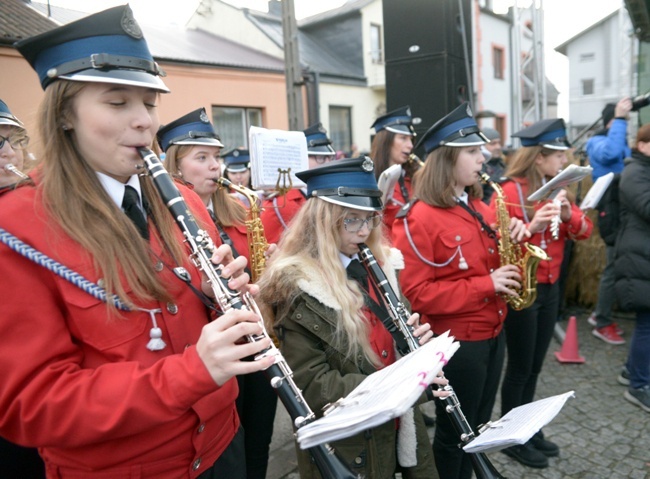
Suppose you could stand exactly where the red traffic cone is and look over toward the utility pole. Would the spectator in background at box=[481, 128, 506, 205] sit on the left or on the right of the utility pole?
right

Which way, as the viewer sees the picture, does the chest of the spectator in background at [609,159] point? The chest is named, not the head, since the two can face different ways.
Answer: to the viewer's right

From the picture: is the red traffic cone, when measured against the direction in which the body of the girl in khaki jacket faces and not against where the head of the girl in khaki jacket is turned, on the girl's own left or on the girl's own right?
on the girl's own left

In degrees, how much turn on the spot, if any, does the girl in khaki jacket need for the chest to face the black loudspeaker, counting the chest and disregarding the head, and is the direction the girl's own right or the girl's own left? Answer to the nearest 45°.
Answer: approximately 135° to the girl's own left

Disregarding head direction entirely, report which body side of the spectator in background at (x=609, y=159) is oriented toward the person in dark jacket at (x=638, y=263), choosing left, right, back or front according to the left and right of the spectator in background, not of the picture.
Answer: right

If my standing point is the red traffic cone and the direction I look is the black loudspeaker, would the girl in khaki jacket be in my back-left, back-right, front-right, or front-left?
back-left
